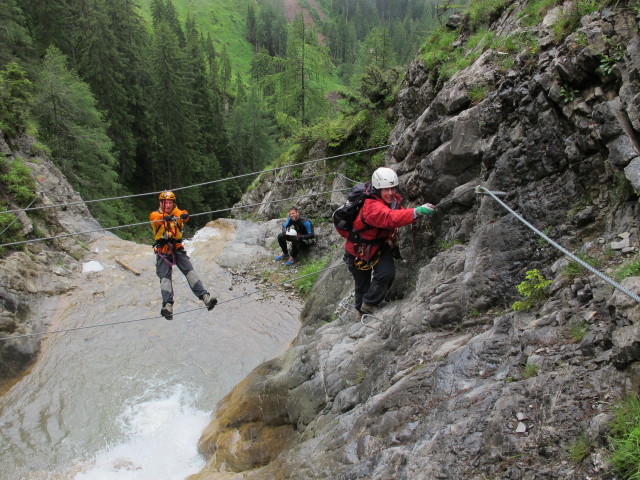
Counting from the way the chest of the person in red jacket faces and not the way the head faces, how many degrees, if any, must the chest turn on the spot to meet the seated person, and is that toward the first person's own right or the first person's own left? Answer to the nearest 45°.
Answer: approximately 135° to the first person's own left

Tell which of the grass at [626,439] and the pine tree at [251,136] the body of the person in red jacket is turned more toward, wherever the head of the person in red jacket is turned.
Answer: the grass

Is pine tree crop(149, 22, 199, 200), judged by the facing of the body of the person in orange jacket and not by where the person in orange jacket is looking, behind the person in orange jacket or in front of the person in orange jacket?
behind

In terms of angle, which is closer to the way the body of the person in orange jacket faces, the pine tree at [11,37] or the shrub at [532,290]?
the shrub

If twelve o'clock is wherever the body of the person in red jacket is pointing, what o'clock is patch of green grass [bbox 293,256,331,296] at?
The patch of green grass is roughly at 7 o'clock from the person in red jacket.

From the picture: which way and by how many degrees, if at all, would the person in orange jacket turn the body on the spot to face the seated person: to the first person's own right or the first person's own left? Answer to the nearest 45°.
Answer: approximately 135° to the first person's own left

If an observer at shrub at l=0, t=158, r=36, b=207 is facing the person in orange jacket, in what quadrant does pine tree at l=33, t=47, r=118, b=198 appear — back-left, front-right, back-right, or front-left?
back-left

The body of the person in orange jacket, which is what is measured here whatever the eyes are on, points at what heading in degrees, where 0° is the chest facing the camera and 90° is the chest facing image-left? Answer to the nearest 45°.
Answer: approximately 0°

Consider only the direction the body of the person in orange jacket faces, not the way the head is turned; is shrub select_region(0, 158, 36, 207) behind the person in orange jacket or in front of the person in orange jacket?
behind

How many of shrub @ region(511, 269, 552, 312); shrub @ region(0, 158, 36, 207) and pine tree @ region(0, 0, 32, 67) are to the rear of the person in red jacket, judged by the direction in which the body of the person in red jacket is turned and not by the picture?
2
